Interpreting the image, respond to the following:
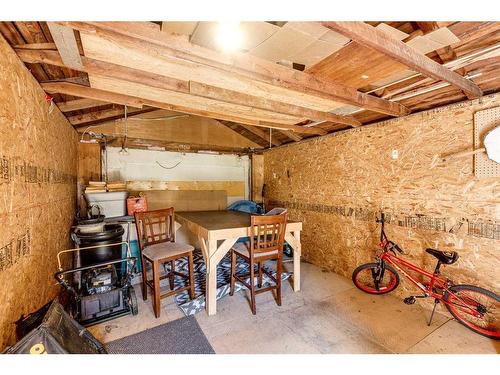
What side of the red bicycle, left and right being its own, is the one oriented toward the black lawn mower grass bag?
left

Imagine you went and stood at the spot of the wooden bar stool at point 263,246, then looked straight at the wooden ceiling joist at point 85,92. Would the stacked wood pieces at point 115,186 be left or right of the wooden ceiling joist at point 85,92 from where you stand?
right

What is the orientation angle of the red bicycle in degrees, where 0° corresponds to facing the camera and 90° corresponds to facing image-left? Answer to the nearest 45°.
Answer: approximately 135°

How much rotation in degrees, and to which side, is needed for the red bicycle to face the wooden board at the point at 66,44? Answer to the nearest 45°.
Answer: approximately 90° to its left

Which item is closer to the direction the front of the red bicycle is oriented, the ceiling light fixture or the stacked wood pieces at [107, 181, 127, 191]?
the stacked wood pieces

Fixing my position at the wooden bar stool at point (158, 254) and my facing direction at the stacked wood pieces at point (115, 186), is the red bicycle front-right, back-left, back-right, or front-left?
back-right

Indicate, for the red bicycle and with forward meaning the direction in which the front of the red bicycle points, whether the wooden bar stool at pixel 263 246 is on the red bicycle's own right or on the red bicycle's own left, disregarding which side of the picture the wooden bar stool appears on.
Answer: on the red bicycle's own left

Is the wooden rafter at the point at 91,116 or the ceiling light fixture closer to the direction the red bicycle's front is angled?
the wooden rafter
